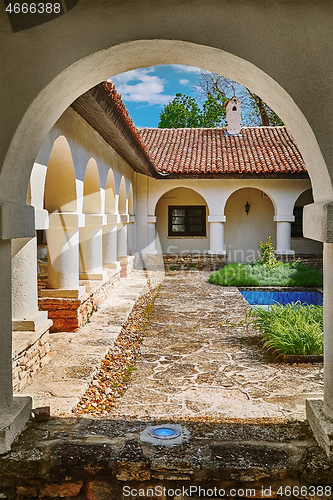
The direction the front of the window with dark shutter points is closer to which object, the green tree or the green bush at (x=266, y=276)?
the green bush

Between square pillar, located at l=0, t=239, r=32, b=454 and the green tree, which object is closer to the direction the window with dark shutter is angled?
the square pillar

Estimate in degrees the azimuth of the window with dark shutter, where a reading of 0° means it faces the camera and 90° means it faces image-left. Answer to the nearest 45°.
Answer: approximately 0°

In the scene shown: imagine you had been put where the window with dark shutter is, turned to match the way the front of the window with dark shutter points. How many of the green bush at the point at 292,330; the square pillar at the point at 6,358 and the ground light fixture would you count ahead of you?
3

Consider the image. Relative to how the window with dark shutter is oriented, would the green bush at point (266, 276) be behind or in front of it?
in front

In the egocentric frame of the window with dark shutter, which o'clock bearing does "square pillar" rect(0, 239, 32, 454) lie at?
The square pillar is roughly at 12 o'clock from the window with dark shutter.

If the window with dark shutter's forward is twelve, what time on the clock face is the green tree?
The green tree is roughly at 5 o'clock from the window with dark shutter.

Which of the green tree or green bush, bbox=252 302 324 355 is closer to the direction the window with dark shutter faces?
the green bush

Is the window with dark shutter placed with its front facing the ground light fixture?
yes

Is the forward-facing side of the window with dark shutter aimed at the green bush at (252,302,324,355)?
yes
